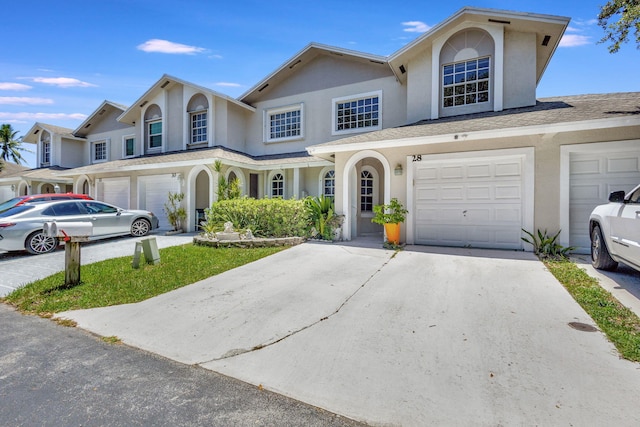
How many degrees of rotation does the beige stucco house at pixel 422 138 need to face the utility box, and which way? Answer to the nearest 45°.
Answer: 0° — it already faces it

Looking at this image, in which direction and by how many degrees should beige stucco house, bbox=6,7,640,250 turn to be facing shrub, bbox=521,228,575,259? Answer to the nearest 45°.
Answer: approximately 90° to its left

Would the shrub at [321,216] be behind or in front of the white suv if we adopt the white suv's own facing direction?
in front

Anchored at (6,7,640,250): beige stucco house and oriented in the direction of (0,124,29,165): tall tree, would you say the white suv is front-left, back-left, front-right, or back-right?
back-left
